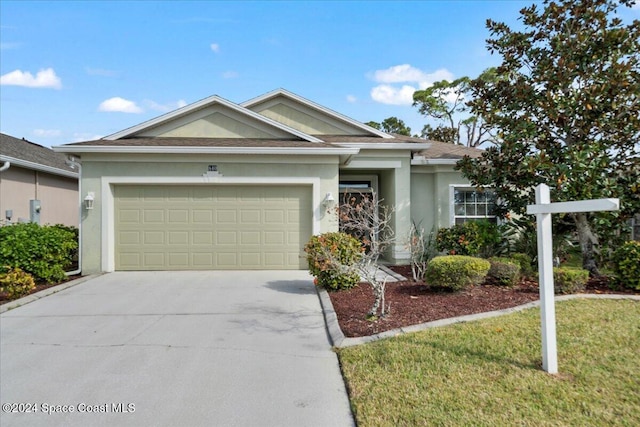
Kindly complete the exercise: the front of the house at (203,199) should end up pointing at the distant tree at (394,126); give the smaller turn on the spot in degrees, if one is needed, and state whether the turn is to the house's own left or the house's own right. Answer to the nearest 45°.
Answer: approximately 135° to the house's own left

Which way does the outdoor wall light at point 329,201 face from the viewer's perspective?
toward the camera

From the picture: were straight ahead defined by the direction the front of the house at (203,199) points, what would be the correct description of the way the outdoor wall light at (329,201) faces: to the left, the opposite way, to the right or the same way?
the same way

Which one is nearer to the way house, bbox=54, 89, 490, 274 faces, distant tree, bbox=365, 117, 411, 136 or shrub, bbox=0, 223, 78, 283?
the shrub

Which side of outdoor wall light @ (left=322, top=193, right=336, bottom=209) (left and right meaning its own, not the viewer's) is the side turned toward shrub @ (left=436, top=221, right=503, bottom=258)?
left

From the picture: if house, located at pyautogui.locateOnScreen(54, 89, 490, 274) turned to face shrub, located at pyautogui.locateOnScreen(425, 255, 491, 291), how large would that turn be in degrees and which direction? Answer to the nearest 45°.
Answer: approximately 45° to its left

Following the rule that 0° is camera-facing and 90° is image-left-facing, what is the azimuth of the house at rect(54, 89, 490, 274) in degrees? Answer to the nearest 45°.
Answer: approximately 0°

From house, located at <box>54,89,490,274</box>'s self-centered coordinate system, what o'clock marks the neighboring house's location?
The neighboring house is roughly at 4 o'clock from the house.

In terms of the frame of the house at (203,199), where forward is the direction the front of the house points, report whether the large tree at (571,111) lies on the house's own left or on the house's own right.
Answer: on the house's own left

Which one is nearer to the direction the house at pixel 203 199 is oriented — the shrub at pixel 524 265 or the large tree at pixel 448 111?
the shrub

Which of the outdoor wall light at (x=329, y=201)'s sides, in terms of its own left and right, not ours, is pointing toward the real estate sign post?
front

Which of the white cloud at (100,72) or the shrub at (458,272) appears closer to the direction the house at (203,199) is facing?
the shrub

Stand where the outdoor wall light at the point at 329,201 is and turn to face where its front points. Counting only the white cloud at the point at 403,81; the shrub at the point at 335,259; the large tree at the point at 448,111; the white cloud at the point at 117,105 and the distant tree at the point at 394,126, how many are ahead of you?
1

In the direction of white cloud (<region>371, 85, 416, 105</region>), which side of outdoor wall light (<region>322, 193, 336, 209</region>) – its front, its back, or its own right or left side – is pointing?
back

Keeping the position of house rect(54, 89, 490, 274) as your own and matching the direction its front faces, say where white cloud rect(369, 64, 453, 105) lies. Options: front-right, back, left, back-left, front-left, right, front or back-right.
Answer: back-left
